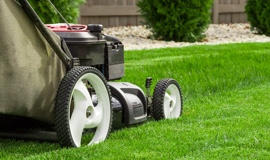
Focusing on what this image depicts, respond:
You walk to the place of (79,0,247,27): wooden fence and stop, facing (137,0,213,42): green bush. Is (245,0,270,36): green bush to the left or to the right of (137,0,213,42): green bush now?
left

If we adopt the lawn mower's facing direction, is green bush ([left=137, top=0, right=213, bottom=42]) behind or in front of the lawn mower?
in front

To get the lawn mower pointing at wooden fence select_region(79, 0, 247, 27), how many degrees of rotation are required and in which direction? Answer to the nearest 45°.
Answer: approximately 45° to its left

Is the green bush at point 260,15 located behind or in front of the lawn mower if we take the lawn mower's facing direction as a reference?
in front

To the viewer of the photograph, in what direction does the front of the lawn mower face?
facing away from the viewer and to the right of the viewer
